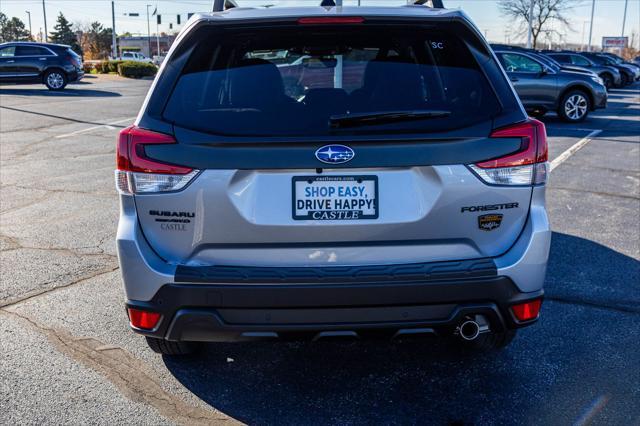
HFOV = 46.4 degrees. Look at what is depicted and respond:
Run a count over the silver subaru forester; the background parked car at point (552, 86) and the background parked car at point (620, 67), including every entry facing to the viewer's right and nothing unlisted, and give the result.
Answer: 2

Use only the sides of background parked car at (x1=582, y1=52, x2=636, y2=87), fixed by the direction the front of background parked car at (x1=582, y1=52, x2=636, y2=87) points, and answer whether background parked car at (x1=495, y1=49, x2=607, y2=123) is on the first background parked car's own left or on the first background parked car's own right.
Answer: on the first background parked car's own right

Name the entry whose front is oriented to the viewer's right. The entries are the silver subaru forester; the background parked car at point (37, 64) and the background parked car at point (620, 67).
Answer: the background parked car at point (620, 67)

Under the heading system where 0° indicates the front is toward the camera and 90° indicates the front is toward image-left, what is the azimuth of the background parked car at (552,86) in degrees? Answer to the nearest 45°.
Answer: approximately 270°

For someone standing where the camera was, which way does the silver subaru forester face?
facing away from the viewer

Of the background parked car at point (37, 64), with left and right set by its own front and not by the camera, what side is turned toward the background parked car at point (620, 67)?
back

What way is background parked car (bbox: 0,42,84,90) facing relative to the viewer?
to the viewer's left

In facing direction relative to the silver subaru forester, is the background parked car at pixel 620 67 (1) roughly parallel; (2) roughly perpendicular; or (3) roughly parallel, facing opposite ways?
roughly perpendicular

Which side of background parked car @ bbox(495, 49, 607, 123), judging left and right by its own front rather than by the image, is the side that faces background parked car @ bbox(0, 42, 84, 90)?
back

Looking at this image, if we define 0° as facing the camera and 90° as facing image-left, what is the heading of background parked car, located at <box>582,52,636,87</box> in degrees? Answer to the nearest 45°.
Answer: approximately 270°
